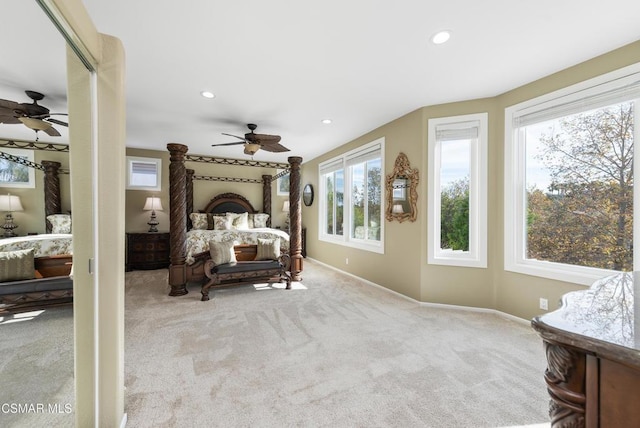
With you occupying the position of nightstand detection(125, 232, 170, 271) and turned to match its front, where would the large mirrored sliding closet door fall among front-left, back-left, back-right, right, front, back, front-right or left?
front

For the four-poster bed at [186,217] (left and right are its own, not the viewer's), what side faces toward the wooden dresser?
front

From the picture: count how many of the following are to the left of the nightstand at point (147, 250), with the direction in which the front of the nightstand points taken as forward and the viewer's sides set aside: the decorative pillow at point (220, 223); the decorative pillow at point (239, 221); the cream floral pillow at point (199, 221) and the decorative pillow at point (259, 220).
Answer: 4

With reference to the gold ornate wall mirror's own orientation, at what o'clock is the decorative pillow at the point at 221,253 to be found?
The decorative pillow is roughly at 1 o'clock from the gold ornate wall mirror.

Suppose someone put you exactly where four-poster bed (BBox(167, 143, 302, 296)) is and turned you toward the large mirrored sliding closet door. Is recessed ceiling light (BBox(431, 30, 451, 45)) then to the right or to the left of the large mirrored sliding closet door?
left

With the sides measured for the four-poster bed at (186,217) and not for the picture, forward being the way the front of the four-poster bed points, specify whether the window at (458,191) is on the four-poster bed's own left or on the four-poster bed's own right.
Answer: on the four-poster bed's own left

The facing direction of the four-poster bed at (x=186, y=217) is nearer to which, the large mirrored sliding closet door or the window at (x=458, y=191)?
the large mirrored sliding closet door

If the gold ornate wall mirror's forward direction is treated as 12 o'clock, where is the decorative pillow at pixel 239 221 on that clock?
The decorative pillow is roughly at 2 o'clock from the gold ornate wall mirror.

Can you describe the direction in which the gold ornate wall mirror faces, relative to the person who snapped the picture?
facing the viewer and to the left of the viewer

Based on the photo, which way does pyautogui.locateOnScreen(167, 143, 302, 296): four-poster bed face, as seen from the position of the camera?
facing the viewer

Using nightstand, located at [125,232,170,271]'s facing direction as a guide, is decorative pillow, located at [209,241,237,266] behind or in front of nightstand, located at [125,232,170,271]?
in front

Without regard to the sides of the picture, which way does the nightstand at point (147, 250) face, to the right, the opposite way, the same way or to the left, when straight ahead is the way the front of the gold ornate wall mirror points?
to the left

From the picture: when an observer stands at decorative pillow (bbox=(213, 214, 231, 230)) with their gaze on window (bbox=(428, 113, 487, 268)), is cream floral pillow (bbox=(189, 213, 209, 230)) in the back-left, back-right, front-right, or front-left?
back-right

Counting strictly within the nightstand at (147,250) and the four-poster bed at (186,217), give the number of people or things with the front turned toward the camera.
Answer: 2

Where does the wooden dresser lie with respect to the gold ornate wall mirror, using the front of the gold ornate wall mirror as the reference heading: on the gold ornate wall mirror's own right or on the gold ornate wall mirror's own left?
on the gold ornate wall mirror's own left

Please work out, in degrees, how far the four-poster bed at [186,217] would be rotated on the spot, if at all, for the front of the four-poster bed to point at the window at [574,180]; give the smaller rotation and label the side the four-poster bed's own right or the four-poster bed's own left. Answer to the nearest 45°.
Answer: approximately 45° to the four-poster bed's own left

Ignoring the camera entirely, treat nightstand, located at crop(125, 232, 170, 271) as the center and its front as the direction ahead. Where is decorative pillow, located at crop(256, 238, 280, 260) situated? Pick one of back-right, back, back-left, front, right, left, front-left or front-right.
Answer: front-left

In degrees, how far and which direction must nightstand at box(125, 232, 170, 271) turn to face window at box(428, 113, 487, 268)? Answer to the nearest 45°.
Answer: approximately 45° to its left

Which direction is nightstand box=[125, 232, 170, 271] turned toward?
toward the camera

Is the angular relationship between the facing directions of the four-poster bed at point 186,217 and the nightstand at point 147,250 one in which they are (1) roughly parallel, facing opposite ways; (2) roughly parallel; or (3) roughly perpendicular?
roughly parallel
